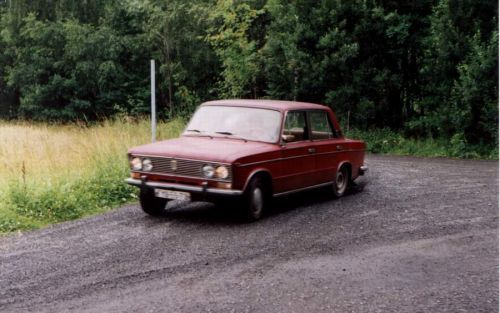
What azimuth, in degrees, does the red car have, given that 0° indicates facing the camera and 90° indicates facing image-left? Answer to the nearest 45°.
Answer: approximately 45°
